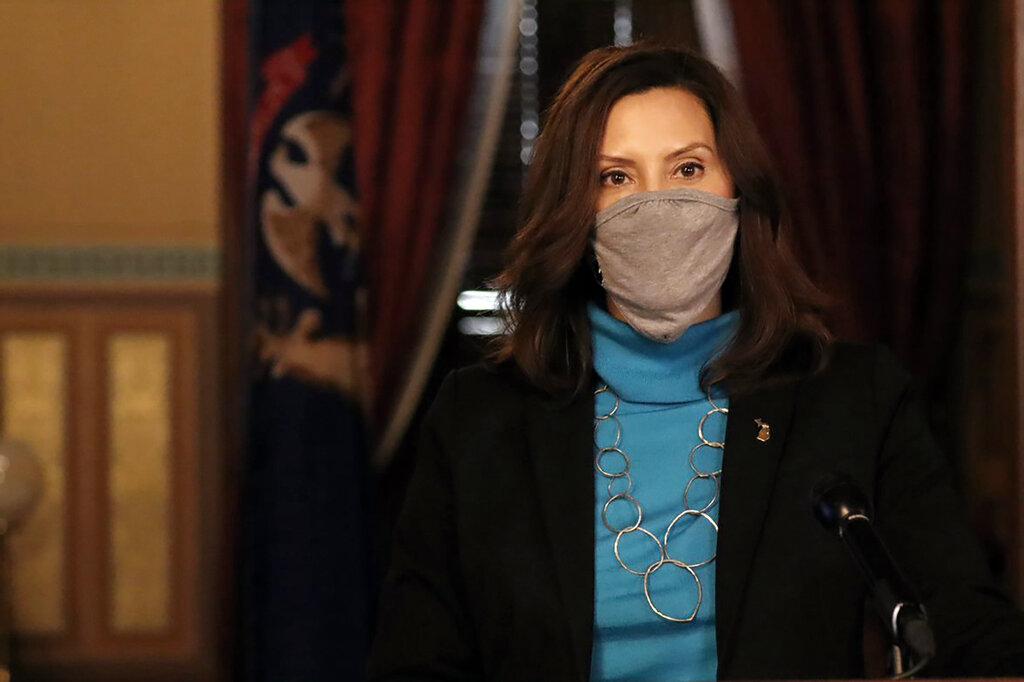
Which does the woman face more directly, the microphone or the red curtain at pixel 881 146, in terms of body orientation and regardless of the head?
the microphone

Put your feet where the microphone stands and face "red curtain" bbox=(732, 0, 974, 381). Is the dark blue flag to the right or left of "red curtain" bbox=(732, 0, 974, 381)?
left

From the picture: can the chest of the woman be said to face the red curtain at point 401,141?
no

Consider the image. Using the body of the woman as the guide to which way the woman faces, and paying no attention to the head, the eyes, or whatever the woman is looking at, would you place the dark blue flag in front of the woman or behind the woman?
behind

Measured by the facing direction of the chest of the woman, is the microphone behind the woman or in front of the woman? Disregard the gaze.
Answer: in front

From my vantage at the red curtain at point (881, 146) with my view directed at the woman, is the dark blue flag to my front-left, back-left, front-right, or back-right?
front-right

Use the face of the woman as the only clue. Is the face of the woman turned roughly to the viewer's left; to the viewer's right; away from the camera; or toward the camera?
toward the camera

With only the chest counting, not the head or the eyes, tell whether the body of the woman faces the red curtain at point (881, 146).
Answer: no

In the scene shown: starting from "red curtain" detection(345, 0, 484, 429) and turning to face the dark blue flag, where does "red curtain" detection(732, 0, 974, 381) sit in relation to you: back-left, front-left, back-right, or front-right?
back-left

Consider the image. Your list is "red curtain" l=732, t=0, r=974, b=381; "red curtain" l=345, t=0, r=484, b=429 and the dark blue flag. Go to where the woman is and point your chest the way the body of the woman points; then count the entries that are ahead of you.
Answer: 0

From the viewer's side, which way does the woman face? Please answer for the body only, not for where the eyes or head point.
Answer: toward the camera
